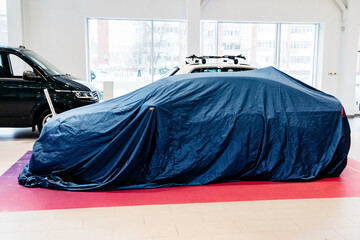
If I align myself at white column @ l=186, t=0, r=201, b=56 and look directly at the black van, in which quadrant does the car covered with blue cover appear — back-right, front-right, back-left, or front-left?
front-left

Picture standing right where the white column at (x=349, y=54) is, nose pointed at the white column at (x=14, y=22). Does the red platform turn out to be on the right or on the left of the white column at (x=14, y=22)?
left

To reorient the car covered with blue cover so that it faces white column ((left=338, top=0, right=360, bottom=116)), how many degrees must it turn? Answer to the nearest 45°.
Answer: approximately 135° to its right

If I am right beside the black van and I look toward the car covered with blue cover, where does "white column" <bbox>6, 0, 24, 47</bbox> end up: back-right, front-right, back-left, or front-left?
back-left

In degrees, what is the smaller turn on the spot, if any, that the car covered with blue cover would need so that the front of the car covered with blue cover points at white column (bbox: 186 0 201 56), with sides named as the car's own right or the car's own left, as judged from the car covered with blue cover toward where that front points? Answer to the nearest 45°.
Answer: approximately 90° to the car's own right

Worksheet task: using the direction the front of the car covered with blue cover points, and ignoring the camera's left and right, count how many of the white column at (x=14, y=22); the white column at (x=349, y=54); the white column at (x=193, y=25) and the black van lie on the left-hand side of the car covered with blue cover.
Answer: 0

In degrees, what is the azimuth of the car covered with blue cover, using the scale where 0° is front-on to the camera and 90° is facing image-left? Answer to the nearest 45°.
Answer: approximately 90°

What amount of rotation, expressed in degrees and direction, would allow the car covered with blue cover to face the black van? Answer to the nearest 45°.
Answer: approximately 45° to its right

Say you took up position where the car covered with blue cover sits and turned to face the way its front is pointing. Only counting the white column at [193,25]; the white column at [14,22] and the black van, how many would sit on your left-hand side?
0

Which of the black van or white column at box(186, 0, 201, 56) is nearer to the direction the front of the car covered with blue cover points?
the black van

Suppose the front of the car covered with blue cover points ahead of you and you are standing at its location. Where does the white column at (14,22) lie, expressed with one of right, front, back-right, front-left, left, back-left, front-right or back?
front-right

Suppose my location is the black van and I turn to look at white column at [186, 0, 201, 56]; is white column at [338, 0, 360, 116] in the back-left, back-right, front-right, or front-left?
front-right
